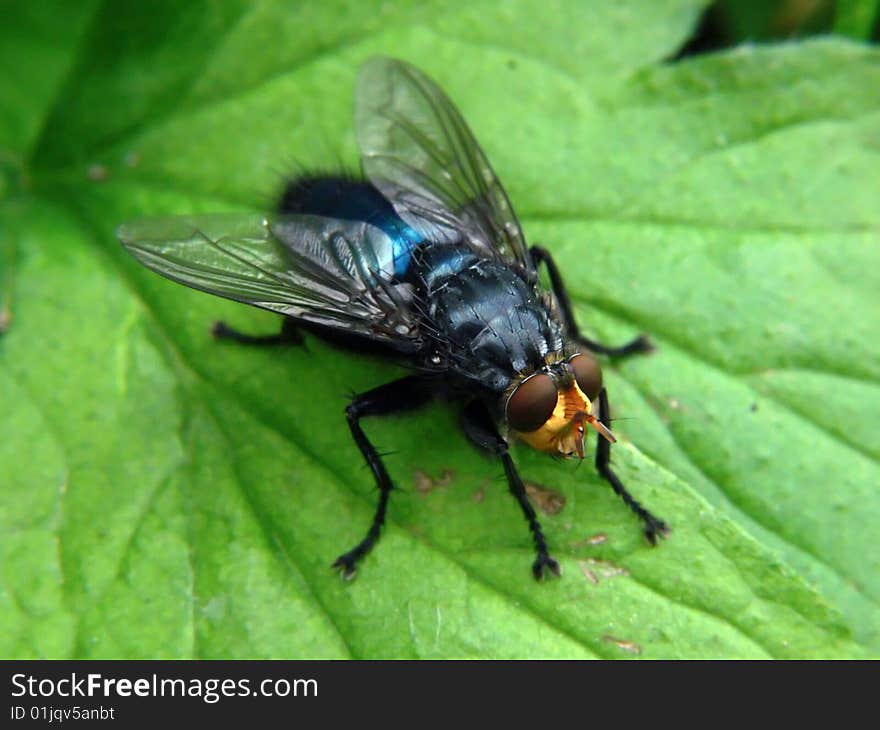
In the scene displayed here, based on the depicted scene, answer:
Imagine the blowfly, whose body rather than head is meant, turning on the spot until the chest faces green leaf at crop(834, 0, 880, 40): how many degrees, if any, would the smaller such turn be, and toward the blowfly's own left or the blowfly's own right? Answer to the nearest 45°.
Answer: approximately 90° to the blowfly's own left

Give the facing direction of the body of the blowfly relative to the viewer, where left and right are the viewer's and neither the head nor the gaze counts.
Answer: facing the viewer and to the right of the viewer
